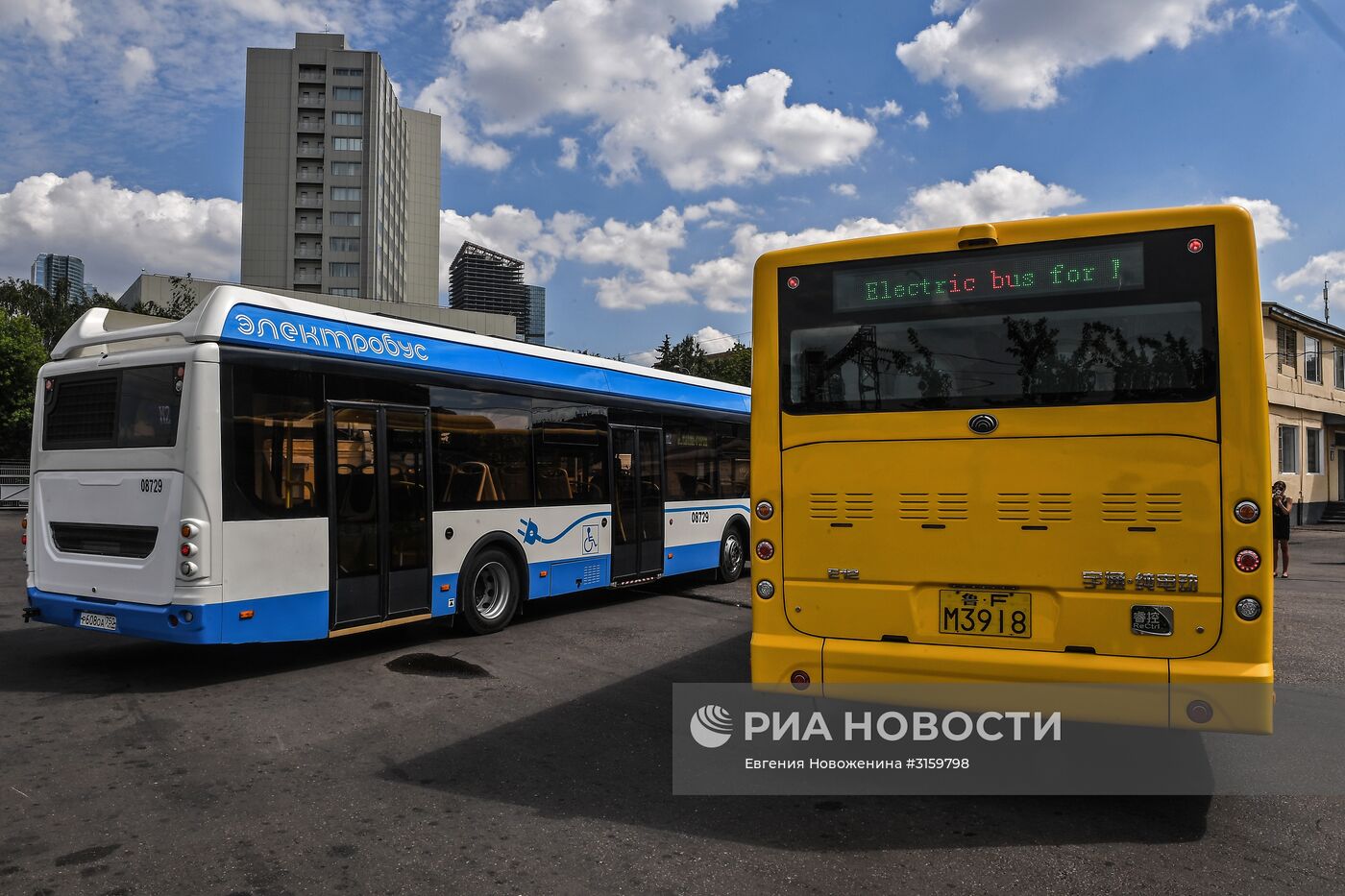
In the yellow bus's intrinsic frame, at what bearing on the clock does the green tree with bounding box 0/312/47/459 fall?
The green tree is roughly at 10 o'clock from the yellow bus.

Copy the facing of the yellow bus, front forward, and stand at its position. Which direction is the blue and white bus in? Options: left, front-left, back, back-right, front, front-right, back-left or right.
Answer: left

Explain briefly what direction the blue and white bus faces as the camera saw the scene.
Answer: facing away from the viewer and to the right of the viewer

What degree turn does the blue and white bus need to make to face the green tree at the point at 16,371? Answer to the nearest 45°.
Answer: approximately 45° to its left

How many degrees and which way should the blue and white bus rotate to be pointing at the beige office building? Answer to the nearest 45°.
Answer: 0° — it already faces it

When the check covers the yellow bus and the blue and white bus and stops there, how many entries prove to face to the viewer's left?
0

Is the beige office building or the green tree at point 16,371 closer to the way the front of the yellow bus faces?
the beige office building

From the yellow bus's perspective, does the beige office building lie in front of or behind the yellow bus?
in front

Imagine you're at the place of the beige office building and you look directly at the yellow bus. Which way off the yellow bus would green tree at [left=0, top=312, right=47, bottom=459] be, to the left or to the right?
right

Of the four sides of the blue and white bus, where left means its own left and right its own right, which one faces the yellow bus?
right

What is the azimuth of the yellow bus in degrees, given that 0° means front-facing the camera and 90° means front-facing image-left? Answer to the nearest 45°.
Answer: approximately 180°
